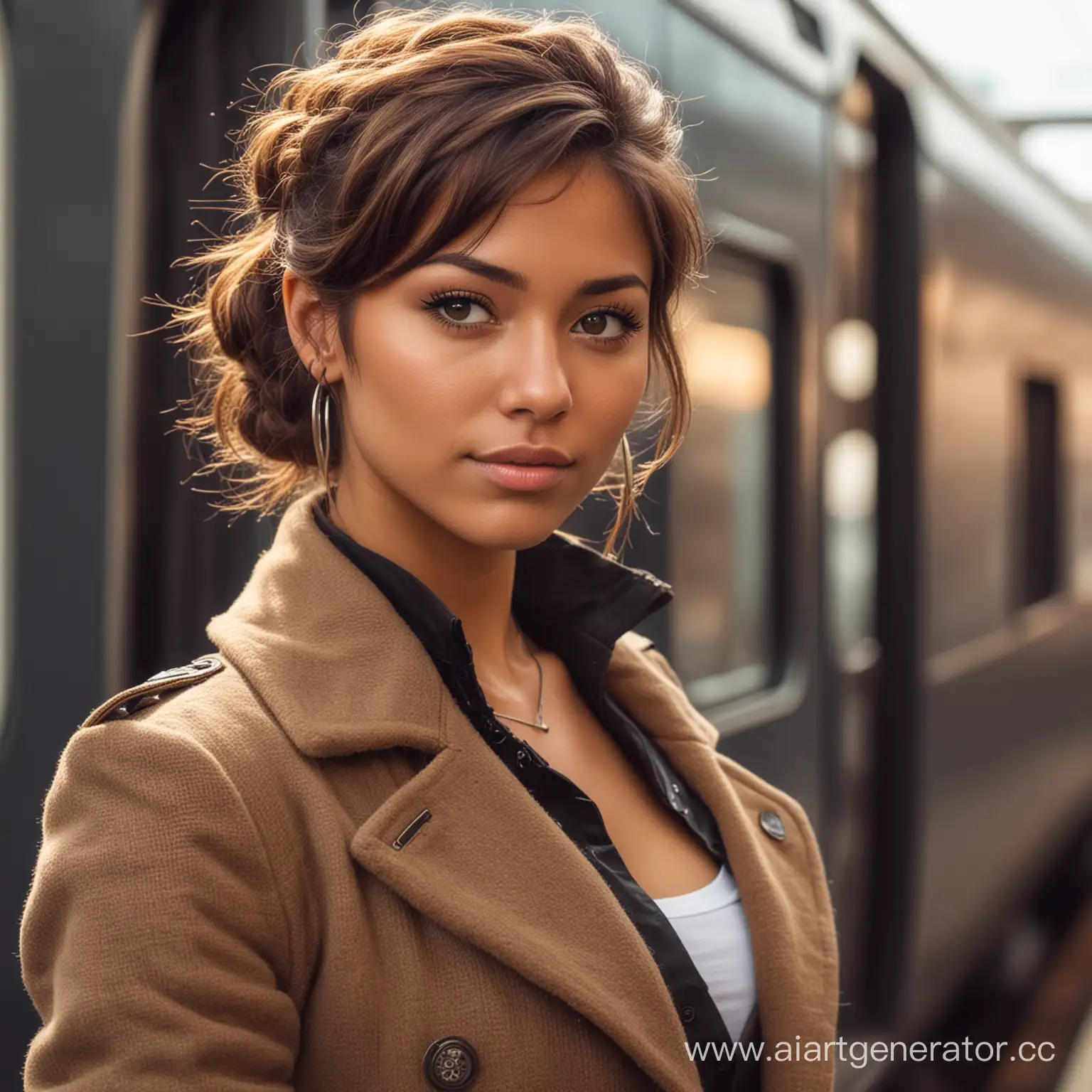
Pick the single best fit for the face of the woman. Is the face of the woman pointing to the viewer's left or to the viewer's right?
to the viewer's right

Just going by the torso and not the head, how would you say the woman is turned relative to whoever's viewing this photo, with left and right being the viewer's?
facing the viewer and to the right of the viewer

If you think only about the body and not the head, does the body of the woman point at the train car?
no
